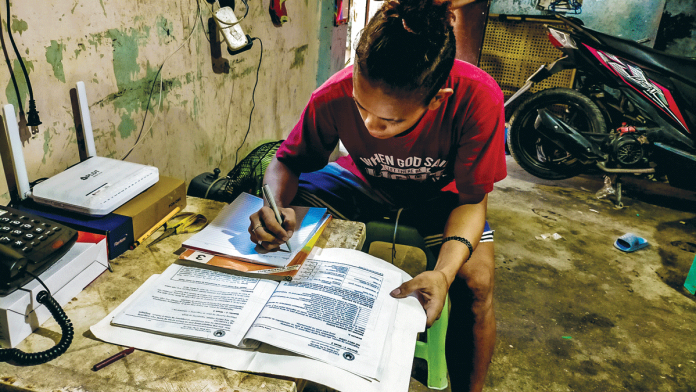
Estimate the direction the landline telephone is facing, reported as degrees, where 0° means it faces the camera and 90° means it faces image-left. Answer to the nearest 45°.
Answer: approximately 315°

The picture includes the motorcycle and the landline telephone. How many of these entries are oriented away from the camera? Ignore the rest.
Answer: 0

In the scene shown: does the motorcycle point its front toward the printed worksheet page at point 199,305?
no

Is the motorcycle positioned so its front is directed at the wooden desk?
no

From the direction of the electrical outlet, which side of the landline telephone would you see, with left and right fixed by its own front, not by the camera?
left

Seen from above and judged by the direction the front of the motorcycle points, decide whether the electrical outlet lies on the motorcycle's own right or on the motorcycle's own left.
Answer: on the motorcycle's own right
